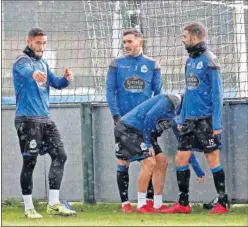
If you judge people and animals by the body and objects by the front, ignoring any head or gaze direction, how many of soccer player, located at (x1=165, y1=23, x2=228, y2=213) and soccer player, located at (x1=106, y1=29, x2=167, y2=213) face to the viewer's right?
0

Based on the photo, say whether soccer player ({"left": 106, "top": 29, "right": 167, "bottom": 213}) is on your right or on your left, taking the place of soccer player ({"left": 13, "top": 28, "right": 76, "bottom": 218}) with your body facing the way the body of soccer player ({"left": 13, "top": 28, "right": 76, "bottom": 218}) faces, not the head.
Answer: on your left

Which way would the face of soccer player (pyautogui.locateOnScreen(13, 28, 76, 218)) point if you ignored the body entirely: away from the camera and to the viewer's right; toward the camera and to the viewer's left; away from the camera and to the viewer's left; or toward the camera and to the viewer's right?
toward the camera and to the viewer's right

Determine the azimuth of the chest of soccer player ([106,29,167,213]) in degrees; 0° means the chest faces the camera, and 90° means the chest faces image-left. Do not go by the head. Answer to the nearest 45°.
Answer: approximately 0°

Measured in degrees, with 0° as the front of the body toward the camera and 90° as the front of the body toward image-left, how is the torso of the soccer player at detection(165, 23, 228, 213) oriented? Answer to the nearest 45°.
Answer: approximately 45°

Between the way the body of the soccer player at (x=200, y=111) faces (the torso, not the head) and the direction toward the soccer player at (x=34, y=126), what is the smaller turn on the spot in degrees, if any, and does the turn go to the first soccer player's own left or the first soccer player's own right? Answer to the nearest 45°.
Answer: approximately 45° to the first soccer player's own right

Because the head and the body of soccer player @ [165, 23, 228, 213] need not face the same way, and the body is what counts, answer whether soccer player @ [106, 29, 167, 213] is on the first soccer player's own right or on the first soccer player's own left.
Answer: on the first soccer player's own right

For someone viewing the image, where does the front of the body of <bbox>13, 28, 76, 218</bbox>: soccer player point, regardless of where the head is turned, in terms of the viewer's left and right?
facing the viewer and to the right of the viewer

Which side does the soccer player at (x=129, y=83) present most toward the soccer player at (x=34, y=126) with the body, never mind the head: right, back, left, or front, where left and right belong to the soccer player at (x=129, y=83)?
right

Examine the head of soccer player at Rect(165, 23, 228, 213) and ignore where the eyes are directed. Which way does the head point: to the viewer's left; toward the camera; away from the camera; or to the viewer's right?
to the viewer's left
